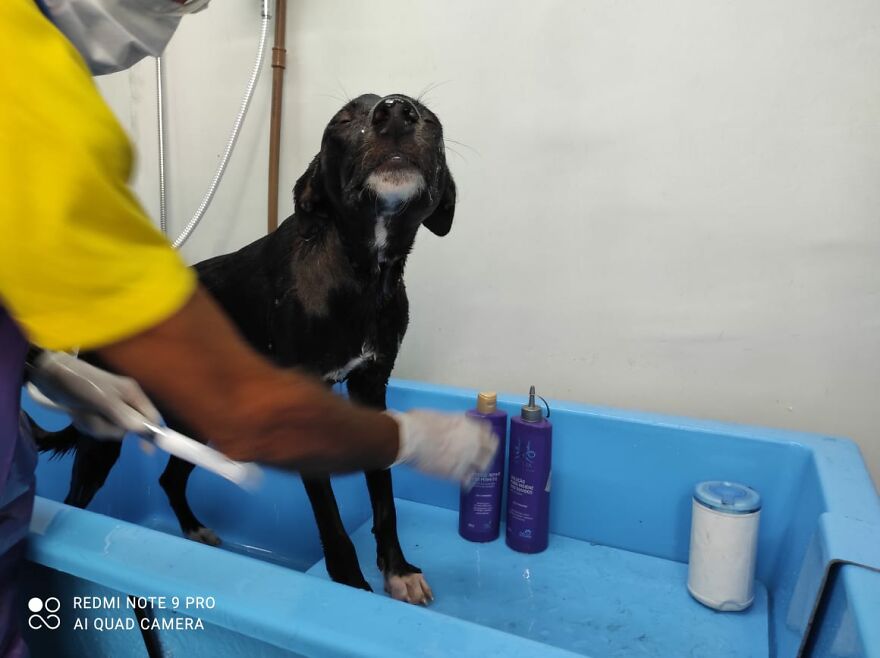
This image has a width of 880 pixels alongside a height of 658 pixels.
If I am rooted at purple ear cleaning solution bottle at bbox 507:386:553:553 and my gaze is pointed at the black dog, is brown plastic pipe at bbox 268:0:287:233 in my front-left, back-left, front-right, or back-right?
front-right
